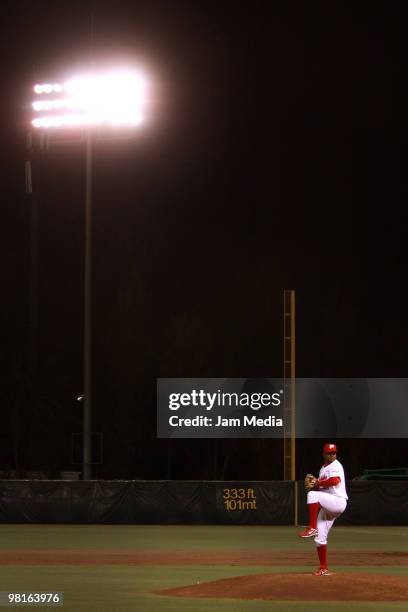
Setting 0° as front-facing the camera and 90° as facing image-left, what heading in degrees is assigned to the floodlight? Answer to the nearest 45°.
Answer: approximately 0°

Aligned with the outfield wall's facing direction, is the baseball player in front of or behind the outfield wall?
in front

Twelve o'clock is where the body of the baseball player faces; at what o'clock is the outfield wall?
The outfield wall is roughly at 4 o'clock from the baseball player.

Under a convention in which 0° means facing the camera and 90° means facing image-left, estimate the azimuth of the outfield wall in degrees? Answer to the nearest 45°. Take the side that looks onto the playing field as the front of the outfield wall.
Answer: approximately 0°

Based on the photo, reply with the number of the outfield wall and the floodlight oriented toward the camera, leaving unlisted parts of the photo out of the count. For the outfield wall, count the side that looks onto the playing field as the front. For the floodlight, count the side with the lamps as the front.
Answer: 2

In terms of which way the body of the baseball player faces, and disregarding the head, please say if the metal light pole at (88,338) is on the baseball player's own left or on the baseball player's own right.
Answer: on the baseball player's own right
